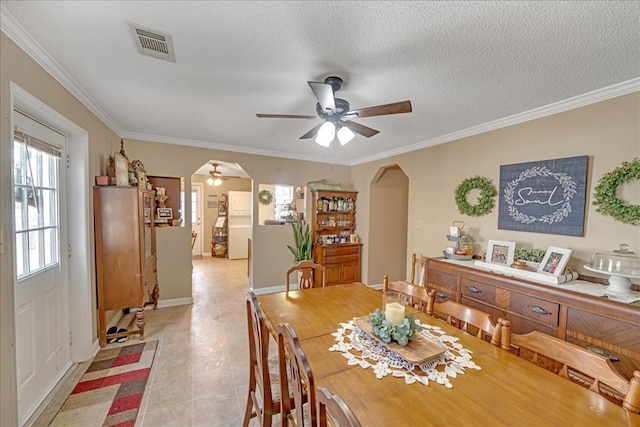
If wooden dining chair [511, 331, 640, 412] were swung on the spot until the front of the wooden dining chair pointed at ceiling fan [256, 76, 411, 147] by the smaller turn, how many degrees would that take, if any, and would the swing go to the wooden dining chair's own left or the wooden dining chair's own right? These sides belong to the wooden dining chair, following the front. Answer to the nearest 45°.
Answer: approximately 45° to the wooden dining chair's own right

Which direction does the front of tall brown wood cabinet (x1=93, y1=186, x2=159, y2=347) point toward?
to the viewer's right

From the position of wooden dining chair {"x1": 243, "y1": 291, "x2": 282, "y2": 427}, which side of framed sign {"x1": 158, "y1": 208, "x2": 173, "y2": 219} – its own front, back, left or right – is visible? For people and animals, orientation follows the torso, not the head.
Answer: front

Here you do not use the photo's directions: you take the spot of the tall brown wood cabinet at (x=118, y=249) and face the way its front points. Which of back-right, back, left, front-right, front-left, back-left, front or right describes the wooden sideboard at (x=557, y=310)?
front-right

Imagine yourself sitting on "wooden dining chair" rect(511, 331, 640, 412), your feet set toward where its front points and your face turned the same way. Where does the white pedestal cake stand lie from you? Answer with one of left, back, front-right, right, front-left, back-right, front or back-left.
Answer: back-right

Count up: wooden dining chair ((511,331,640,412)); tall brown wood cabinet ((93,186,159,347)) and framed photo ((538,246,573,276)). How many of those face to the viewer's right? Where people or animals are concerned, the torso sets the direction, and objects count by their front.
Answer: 1

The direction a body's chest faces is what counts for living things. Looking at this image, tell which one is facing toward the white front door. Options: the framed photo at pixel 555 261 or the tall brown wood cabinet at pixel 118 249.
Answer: the framed photo

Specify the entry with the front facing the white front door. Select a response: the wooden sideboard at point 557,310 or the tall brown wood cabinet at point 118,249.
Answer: the wooden sideboard

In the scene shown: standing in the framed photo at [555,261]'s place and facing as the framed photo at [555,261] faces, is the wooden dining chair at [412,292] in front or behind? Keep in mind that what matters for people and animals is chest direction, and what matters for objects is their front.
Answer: in front

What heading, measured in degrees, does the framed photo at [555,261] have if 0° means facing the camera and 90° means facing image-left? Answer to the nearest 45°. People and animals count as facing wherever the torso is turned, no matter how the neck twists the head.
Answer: approximately 45°

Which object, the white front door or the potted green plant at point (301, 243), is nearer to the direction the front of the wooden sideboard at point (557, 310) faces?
the white front door

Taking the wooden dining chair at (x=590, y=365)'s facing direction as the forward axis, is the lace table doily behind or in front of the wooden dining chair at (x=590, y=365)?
in front

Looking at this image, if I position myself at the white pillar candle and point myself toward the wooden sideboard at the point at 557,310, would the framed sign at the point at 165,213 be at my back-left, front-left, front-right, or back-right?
back-left

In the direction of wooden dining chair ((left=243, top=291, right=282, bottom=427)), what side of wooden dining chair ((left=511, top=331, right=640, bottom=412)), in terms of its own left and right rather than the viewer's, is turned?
front

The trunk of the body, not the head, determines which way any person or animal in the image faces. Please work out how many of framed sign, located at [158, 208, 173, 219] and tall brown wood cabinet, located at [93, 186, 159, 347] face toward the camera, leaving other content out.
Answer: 1
